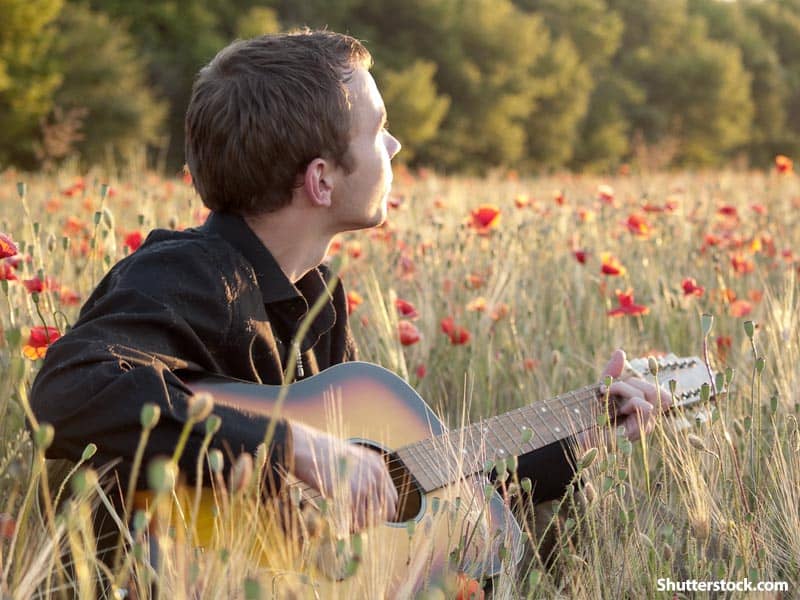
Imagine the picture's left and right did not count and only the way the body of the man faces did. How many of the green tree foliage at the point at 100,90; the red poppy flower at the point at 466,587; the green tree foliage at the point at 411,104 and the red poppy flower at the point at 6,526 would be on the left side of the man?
2

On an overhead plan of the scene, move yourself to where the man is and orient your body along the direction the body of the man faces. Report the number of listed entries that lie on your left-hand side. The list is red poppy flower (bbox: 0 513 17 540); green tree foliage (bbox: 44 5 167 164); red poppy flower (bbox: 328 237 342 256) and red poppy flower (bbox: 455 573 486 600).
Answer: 2

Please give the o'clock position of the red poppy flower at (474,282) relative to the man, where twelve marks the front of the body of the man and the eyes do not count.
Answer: The red poppy flower is roughly at 10 o'clock from the man.

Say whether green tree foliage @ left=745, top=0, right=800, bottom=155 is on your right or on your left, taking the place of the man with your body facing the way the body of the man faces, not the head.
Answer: on your left

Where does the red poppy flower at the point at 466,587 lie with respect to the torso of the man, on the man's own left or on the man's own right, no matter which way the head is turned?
on the man's own right

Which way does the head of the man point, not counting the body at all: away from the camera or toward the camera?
away from the camera

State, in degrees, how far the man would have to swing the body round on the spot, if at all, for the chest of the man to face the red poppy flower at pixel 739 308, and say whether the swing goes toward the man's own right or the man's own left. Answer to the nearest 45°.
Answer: approximately 45° to the man's own left

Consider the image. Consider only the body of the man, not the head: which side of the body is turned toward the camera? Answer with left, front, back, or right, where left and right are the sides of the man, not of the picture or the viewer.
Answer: right

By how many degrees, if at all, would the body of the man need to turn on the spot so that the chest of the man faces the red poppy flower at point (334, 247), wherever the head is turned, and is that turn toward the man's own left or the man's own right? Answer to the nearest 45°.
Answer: approximately 90° to the man's own left
